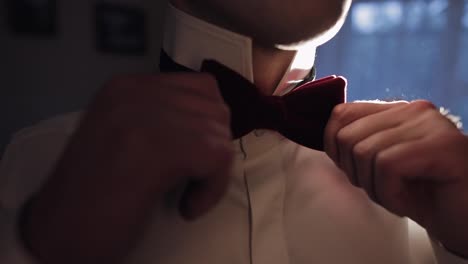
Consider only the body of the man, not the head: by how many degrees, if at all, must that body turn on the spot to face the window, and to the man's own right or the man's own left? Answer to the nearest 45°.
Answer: approximately 90° to the man's own left

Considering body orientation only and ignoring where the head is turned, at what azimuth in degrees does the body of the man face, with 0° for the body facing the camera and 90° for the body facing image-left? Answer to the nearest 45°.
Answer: approximately 315°

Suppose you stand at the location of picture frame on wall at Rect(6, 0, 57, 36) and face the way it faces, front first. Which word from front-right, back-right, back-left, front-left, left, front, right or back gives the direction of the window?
left

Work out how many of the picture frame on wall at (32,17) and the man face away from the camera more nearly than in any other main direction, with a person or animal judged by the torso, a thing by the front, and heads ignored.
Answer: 0

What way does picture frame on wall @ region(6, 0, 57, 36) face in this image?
toward the camera

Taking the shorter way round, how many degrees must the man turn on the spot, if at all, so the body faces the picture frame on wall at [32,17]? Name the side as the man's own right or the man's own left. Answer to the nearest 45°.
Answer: approximately 180°

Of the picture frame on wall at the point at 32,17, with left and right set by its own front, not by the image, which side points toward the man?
front

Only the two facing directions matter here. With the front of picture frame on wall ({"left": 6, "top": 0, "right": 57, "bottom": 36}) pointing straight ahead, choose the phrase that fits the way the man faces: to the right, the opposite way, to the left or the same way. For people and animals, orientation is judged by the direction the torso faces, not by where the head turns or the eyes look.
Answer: the same way

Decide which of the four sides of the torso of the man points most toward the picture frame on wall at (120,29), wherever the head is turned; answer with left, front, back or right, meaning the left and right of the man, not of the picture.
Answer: back

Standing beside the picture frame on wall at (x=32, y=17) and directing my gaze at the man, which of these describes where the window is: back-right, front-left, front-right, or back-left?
front-left
